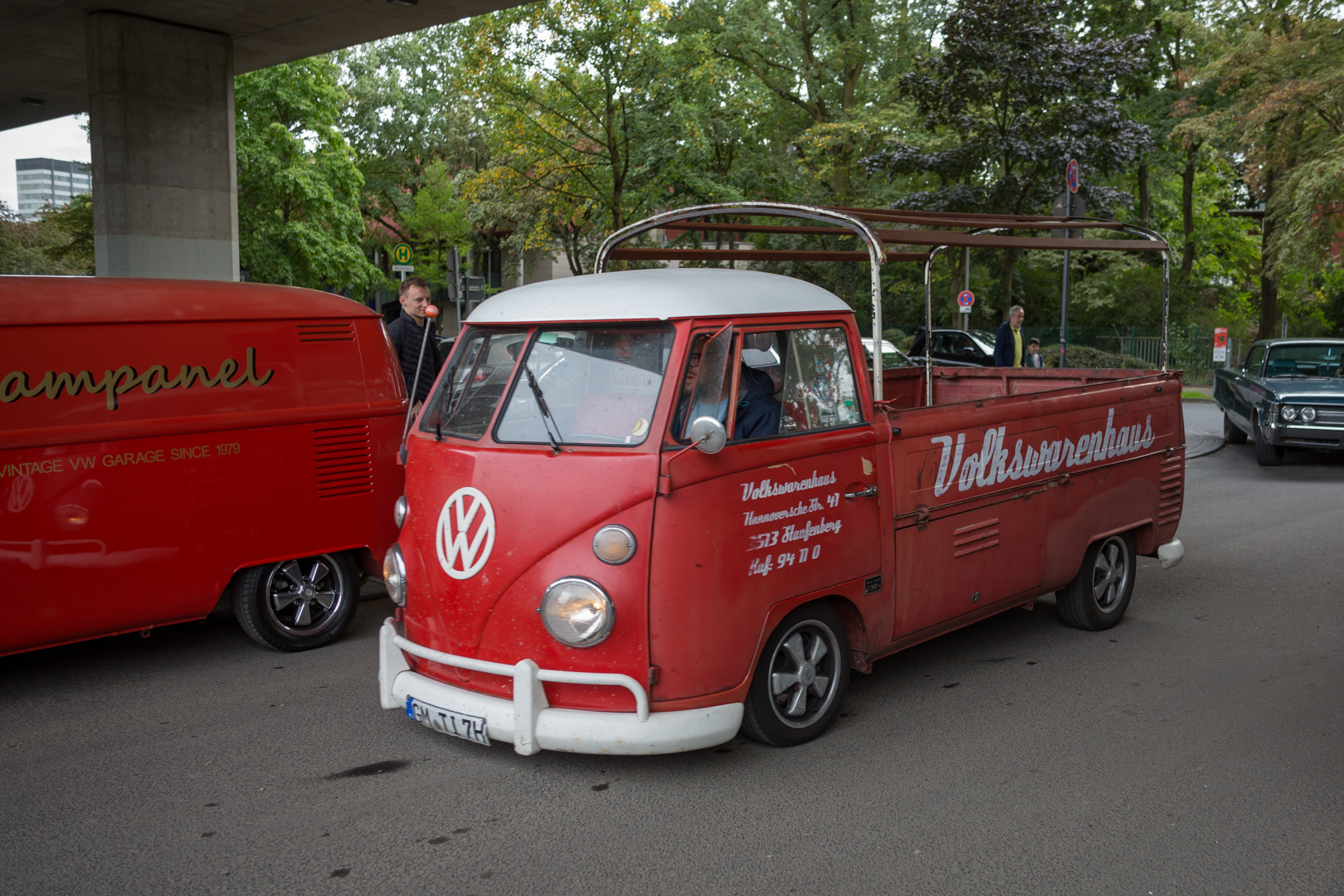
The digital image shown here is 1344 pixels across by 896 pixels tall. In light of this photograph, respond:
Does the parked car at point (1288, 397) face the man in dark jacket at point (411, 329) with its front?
no

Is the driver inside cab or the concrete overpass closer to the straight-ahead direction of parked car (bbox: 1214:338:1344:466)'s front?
the driver inside cab

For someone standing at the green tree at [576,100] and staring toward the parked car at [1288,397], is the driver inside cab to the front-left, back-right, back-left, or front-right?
front-right

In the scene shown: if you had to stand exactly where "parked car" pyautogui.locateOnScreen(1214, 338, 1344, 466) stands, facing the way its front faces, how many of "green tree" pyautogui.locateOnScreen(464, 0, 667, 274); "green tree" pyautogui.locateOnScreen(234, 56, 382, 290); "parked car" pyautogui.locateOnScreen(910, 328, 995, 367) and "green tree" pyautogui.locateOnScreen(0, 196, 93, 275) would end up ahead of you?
0

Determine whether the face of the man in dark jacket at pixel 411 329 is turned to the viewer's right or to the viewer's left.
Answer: to the viewer's right

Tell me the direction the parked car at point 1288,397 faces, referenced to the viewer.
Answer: facing the viewer and to the right of the viewer

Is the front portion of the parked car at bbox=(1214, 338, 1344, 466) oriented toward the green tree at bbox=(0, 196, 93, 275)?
no

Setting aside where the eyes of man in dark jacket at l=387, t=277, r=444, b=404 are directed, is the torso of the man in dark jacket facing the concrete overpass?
no

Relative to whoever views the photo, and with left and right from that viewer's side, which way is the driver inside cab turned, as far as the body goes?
facing the viewer and to the left of the viewer

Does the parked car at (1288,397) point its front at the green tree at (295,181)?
no

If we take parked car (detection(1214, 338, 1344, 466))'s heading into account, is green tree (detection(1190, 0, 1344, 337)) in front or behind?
behind
